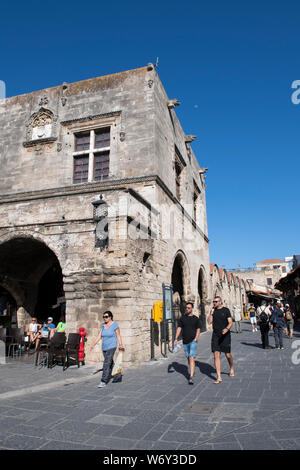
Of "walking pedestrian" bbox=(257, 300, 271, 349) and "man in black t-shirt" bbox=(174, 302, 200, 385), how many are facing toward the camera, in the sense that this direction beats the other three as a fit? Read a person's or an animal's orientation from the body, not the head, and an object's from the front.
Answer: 1

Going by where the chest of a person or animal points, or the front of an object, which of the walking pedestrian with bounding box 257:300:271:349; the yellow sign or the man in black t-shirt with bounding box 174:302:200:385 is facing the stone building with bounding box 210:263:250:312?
the walking pedestrian

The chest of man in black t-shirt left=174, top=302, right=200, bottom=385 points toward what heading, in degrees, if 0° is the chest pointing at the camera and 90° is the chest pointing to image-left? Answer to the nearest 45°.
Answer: approximately 0°

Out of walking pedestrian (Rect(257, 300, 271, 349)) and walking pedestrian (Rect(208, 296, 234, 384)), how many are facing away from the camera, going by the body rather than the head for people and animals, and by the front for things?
1

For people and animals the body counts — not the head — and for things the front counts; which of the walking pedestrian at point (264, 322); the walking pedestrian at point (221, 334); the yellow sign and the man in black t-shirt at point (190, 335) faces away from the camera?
the walking pedestrian at point (264, 322)

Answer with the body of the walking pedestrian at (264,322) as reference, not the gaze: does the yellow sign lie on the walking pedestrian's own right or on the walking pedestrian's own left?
on the walking pedestrian's own left

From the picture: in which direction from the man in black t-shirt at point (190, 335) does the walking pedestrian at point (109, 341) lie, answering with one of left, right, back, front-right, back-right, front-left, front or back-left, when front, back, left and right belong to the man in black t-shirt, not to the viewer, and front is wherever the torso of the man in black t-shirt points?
right

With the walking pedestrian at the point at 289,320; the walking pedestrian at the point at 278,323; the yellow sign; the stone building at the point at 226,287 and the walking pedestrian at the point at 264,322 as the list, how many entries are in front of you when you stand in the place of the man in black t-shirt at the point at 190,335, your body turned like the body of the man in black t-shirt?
0

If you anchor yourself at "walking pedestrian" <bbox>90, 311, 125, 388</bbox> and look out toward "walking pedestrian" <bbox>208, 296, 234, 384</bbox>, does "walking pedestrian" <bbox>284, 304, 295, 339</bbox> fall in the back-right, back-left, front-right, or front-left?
front-left

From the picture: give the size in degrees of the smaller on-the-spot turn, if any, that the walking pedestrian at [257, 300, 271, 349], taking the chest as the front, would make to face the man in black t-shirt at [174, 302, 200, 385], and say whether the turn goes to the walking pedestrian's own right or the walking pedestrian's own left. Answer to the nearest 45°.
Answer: approximately 180°

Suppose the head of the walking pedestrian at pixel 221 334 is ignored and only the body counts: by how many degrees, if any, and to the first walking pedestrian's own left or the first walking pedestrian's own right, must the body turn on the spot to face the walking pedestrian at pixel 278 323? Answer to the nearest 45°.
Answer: approximately 135° to the first walking pedestrian's own right

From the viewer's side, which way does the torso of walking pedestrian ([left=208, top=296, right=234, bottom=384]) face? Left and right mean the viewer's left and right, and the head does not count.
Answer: facing the viewer and to the left of the viewer

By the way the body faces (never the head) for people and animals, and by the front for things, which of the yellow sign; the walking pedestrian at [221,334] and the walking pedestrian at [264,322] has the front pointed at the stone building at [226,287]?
the walking pedestrian at [264,322]

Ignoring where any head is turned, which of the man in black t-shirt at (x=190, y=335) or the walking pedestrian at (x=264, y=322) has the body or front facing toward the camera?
the man in black t-shirt

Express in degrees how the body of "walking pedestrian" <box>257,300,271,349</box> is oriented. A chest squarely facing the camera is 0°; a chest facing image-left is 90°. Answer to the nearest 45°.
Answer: approximately 180°

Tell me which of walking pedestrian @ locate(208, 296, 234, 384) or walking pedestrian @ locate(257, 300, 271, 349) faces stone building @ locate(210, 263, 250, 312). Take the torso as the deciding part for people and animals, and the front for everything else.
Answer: walking pedestrian @ locate(257, 300, 271, 349)

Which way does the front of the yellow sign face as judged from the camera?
facing the viewer and to the right of the viewer

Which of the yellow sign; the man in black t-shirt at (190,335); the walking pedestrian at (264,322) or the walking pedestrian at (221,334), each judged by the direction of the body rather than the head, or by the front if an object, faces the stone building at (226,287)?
the walking pedestrian at (264,322)

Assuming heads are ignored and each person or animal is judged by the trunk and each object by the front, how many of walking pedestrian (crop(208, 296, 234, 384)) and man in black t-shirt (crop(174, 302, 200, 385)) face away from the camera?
0

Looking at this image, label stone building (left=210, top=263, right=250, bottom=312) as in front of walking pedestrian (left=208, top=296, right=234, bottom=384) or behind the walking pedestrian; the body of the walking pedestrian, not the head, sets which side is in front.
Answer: behind

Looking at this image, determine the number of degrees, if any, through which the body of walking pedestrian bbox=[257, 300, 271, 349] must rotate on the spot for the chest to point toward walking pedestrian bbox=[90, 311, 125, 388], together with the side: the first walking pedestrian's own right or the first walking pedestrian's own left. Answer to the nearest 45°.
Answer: approximately 135° to the first walking pedestrian's own left
